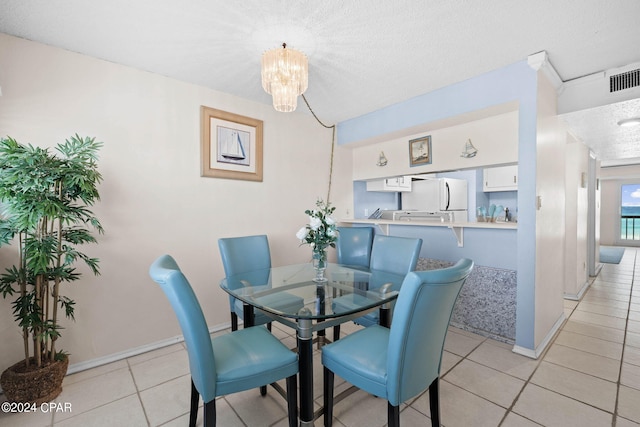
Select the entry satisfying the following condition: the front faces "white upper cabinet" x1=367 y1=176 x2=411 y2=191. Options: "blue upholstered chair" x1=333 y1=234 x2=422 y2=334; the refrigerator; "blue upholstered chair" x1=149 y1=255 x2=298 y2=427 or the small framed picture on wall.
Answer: "blue upholstered chair" x1=149 y1=255 x2=298 y2=427

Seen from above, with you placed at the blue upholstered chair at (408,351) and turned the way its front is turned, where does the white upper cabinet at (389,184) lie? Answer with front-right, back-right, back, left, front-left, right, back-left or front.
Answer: front-right

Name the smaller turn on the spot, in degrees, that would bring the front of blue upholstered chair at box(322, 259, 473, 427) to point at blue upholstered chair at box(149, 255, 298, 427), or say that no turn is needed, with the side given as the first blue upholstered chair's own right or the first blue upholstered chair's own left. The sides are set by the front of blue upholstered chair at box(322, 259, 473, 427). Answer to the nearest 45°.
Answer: approximately 45° to the first blue upholstered chair's own left

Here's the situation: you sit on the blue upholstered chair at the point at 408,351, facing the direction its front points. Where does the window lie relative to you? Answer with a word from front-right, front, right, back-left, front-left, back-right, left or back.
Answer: right

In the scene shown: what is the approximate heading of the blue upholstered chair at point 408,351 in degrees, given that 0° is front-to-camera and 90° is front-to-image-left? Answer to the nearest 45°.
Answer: approximately 135°

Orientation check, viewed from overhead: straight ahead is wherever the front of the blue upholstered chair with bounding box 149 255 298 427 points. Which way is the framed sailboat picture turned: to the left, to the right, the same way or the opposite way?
to the right

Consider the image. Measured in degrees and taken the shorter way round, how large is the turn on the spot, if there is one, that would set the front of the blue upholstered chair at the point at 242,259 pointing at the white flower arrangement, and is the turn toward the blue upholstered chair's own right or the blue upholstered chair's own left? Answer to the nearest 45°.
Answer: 0° — it already faces it

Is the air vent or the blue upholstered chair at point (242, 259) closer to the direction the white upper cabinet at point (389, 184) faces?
the blue upholstered chair

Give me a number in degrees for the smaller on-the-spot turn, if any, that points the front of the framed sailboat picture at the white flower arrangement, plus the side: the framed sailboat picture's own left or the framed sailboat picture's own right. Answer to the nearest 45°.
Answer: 0° — it already faces it

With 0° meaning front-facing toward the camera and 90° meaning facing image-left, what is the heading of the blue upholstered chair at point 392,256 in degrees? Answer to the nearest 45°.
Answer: approximately 45°

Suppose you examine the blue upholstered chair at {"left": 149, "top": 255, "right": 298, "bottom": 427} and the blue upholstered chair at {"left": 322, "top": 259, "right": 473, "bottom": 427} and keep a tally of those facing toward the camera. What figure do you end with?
0

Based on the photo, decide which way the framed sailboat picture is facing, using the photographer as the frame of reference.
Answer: facing the viewer and to the right of the viewer

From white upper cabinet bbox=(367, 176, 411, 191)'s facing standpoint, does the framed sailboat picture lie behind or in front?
in front

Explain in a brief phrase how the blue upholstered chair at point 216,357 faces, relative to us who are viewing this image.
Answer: facing away from the viewer and to the right of the viewer
